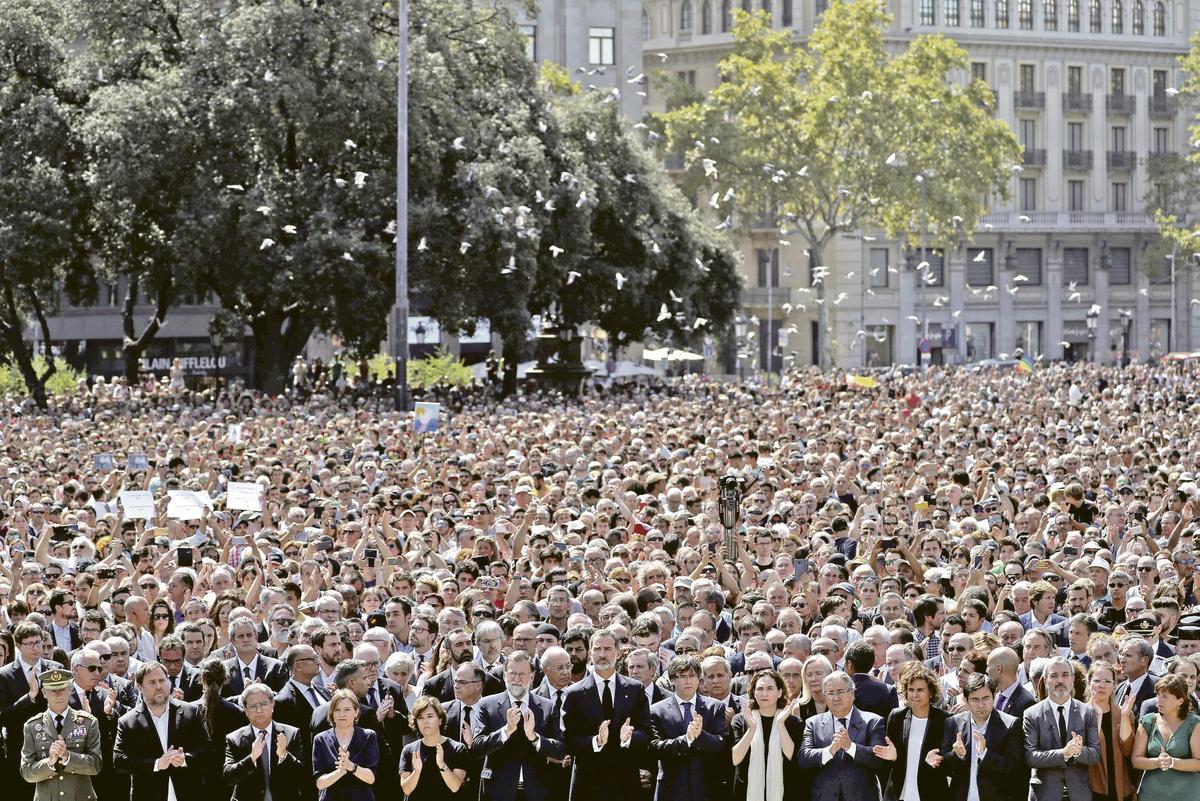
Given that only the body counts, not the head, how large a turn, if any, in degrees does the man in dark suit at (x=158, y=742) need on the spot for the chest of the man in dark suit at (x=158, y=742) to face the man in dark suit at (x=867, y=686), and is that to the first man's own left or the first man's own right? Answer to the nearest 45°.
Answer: approximately 90° to the first man's own left

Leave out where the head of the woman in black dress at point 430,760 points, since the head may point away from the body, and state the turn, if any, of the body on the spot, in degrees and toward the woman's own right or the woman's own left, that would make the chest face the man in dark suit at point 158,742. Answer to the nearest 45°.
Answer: approximately 90° to the woman's own right

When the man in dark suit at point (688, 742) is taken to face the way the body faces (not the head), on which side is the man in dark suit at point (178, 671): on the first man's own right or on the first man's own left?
on the first man's own right

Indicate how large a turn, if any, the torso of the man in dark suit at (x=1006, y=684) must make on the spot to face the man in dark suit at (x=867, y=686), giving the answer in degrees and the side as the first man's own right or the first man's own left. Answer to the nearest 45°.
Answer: approximately 45° to the first man's own right

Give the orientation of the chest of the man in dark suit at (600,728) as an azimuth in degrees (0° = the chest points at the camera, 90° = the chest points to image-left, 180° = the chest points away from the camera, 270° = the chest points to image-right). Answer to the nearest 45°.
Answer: approximately 0°

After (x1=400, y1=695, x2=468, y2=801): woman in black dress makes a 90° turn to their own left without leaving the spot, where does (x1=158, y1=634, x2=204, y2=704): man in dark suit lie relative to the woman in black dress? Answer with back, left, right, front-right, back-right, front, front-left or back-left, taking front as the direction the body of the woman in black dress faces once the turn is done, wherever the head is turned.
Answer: back-left

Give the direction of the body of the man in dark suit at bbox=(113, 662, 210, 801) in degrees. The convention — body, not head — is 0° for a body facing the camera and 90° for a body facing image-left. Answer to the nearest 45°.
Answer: approximately 0°

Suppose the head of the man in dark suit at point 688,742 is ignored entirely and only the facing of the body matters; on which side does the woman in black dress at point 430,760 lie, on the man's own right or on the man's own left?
on the man's own right

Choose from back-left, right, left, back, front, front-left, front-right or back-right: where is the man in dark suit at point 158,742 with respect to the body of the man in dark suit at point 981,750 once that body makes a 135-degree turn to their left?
back-left

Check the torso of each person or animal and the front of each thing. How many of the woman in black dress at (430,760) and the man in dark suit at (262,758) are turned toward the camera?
2
